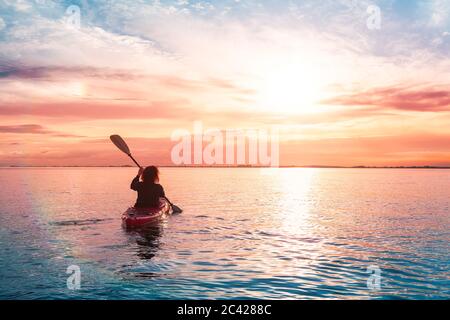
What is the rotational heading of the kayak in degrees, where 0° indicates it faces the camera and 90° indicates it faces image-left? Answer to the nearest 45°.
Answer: approximately 225°

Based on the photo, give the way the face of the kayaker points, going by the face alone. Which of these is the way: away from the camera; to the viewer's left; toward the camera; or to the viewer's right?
away from the camera
